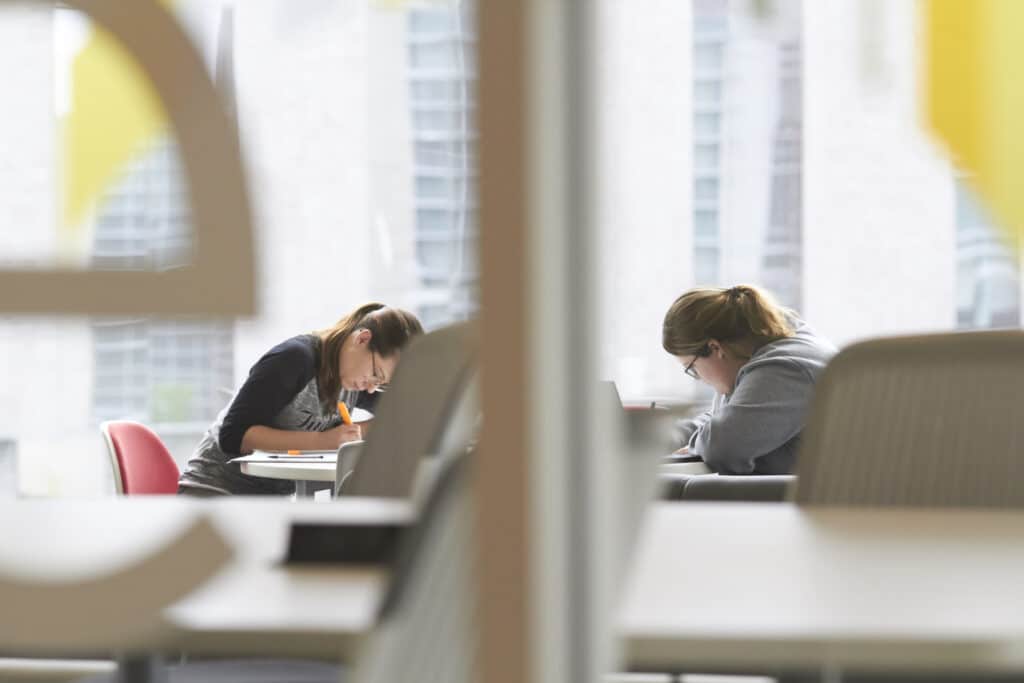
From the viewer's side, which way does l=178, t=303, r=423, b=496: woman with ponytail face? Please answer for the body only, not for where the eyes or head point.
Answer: to the viewer's right

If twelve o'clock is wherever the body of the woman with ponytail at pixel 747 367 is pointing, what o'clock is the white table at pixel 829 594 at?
The white table is roughly at 9 o'clock from the woman with ponytail.

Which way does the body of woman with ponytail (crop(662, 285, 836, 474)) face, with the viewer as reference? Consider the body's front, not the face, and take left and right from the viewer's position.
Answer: facing to the left of the viewer

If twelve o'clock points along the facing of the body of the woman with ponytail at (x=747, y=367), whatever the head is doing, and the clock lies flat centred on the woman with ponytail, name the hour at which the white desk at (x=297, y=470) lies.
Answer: The white desk is roughly at 12 o'clock from the woman with ponytail.

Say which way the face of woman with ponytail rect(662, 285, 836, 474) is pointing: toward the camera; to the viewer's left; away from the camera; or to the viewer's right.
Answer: to the viewer's left

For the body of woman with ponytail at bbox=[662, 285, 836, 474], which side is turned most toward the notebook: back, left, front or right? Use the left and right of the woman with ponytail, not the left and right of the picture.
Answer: front

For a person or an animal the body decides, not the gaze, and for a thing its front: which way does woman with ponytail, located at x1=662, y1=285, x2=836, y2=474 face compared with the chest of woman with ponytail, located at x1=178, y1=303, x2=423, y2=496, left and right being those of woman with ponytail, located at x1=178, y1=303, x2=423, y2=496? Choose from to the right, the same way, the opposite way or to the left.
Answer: the opposite way

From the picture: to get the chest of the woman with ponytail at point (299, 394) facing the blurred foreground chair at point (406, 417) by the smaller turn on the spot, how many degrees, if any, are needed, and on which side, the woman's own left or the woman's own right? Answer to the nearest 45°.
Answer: approximately 90° to the woman's own right

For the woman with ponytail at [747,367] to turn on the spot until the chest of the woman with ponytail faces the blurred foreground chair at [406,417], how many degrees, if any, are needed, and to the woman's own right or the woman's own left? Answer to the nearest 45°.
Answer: approximately 90° to the woman's own left

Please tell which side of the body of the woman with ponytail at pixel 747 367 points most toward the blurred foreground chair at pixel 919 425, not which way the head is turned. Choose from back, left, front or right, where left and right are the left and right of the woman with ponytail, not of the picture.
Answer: left

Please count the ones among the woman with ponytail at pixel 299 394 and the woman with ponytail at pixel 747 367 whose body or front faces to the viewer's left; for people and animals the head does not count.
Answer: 1

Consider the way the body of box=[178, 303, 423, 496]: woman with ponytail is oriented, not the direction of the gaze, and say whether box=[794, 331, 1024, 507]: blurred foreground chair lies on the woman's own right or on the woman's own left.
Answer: on the woman's own right

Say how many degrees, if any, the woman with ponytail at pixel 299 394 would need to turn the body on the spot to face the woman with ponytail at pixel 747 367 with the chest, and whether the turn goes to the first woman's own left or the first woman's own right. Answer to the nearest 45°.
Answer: approximately 45° to the first woman's own right

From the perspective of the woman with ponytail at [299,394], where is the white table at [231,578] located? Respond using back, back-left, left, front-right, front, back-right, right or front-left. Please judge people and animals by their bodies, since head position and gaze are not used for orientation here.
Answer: right
